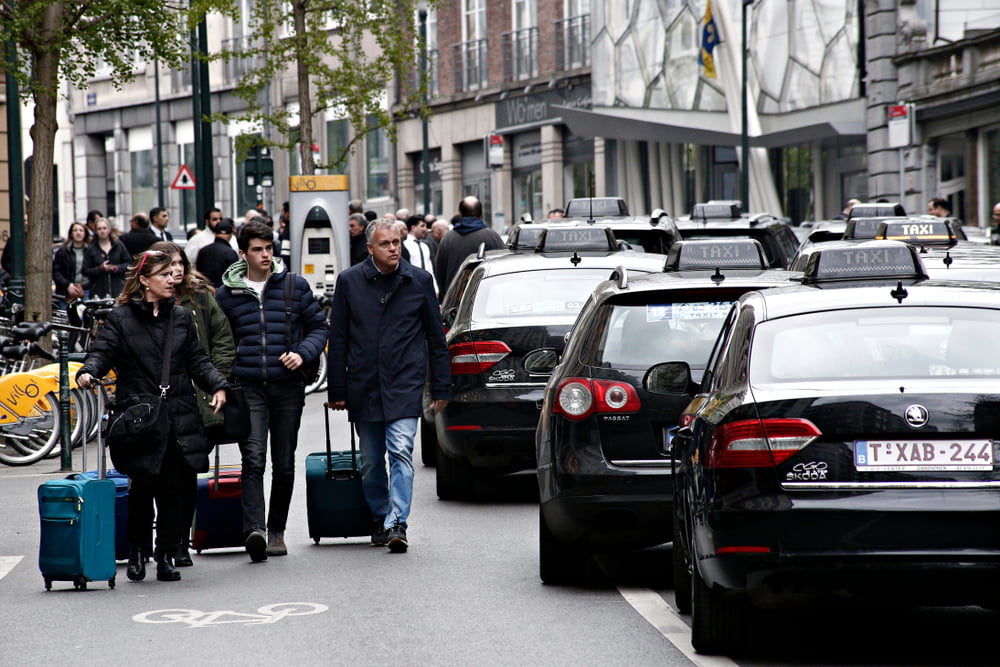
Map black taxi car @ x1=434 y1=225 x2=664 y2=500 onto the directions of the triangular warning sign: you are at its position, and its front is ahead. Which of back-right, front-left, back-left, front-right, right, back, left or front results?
front

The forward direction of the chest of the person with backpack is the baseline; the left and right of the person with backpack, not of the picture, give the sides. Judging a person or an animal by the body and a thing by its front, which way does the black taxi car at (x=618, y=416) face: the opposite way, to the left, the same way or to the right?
the opposite way

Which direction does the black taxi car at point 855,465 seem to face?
away from the camera

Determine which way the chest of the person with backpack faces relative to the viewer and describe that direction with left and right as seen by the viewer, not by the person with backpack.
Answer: facing the viewer

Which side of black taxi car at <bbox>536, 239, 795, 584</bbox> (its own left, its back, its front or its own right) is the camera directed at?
back

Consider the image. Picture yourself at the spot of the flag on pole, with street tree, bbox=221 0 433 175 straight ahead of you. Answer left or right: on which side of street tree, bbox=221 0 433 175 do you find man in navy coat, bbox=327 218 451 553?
left

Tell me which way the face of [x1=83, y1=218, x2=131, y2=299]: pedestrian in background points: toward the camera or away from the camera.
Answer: toward the camera

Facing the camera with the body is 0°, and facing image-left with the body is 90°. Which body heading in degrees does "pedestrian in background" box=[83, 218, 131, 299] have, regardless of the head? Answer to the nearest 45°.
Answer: approximately 0°

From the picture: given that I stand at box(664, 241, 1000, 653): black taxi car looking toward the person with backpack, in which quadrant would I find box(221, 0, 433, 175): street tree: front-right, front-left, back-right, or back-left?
front-right

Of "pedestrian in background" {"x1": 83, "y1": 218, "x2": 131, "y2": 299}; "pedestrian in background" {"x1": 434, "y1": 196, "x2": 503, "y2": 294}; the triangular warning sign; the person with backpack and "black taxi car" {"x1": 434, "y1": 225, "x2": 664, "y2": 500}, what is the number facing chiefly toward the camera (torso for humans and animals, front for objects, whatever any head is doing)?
3

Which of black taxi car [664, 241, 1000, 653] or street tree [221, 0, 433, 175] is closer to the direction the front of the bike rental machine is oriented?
the black taxi car

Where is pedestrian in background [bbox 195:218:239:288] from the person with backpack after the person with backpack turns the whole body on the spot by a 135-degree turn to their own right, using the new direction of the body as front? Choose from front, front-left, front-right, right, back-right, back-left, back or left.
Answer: front-right

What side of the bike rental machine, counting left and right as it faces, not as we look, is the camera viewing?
front

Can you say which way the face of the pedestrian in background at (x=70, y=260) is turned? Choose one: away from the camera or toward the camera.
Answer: toward the camera

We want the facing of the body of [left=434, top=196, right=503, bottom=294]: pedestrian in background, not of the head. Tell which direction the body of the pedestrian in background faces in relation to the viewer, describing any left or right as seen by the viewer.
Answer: facing away from the viewer

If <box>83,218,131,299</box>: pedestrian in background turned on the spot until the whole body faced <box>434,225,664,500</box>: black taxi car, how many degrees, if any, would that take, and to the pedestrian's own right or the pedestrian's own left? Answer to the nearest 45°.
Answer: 0° — they already face it

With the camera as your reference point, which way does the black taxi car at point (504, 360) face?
facing away from the viewer
